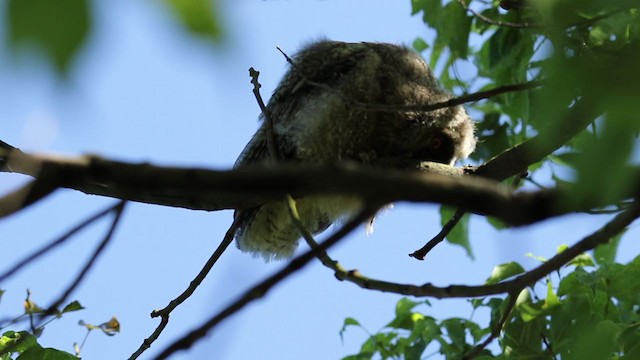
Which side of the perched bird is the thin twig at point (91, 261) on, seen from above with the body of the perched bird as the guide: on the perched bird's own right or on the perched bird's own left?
on the perched bird's own right

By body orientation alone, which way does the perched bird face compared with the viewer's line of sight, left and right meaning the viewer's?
facing to the right of the viewer

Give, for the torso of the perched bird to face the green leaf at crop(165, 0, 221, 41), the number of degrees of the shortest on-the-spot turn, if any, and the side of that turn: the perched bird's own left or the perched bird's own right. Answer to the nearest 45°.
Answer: approximately 90° to the perched bird's own right

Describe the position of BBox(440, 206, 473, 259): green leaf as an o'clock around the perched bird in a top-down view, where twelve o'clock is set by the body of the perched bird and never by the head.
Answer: The green leaf is roughly at 10 o'clock from the perched bird.

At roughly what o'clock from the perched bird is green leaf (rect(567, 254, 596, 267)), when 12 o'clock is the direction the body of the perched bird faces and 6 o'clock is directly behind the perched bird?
The green leaf is roughly at 11 o'clock from the perched bird.
